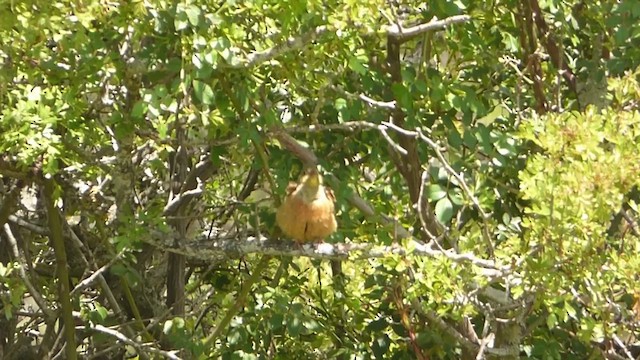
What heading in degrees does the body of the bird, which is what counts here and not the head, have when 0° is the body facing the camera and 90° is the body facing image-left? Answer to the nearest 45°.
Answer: approximately 0°
